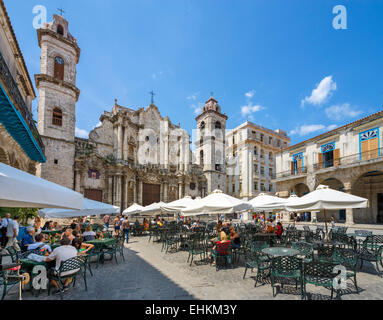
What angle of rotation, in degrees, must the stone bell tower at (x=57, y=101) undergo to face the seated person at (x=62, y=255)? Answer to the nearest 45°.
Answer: approximately 45° to its right

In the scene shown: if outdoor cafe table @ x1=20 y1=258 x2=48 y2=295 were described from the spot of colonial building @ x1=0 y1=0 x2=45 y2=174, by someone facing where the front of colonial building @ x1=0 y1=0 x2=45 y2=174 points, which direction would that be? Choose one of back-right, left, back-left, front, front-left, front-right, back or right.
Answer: right

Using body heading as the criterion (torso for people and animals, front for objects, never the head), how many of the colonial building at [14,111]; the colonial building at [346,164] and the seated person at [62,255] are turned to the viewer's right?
1

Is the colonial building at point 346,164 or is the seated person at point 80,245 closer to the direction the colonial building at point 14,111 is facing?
the colonial building

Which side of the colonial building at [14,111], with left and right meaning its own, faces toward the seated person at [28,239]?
right

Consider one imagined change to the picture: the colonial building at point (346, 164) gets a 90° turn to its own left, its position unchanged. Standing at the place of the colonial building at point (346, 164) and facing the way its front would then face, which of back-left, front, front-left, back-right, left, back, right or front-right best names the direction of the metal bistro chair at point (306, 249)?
front-right

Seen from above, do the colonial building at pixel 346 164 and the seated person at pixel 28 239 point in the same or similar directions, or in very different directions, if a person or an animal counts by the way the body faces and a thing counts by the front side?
very different directions

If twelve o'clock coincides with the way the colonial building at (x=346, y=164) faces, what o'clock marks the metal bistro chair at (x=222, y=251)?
The metal bistro chair is roughly at 11 o'clock from the colonial building.

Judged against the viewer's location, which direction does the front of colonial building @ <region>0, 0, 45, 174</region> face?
facing to the right of the viewer

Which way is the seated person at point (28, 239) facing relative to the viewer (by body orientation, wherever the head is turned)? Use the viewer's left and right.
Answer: facing to the right of the viewer

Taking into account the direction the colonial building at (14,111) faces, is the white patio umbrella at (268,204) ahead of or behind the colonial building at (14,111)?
ahead

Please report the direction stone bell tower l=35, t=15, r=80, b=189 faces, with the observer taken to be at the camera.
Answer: facing the viewer and to the right of the viewer

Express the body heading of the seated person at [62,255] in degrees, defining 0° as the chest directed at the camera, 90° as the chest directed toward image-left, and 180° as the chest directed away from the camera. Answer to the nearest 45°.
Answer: approximately 135°
